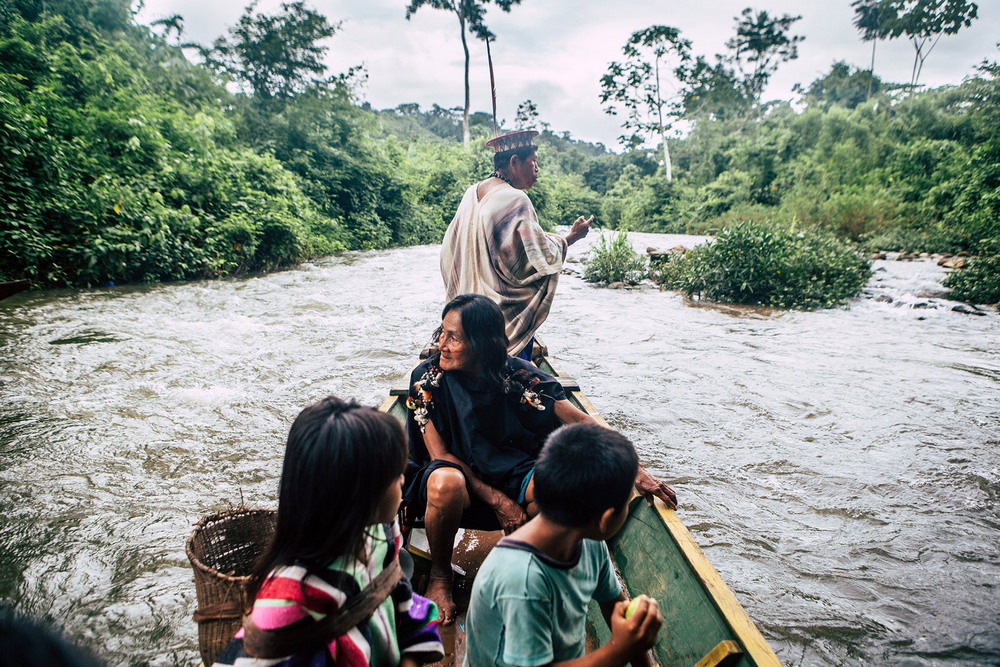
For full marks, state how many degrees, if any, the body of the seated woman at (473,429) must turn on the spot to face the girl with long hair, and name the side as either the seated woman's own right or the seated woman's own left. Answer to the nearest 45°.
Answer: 0° — they already face them

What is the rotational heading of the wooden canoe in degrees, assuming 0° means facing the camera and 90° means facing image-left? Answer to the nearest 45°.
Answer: approximately 180°

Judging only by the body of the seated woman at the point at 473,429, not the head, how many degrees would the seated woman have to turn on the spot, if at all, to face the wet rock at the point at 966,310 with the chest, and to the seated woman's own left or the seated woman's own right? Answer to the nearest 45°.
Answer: approximately 135° to the seated woman's own left

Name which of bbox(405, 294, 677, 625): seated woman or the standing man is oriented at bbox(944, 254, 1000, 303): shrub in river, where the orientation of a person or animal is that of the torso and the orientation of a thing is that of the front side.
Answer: the standing man

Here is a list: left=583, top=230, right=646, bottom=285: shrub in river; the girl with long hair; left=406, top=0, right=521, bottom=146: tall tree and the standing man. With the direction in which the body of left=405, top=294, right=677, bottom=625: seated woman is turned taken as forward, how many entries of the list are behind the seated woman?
3

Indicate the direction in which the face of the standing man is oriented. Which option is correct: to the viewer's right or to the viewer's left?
to the viewer's right

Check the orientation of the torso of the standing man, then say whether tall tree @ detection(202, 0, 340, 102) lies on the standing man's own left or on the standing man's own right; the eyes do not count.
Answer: on the standing man's own left

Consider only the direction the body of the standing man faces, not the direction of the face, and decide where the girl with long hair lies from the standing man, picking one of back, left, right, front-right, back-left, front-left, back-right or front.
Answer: back-right

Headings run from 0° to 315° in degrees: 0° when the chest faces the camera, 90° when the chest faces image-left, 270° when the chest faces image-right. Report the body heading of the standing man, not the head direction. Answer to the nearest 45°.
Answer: approximately 225°

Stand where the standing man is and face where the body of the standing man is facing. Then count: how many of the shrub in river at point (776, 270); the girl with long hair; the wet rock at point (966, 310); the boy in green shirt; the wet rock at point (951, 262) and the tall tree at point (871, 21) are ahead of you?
4

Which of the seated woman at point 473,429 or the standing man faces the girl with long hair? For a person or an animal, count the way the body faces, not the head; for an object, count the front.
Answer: the seated woman

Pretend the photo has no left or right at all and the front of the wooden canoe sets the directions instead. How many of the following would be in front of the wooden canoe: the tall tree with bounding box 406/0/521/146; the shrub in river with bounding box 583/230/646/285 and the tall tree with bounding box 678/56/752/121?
3

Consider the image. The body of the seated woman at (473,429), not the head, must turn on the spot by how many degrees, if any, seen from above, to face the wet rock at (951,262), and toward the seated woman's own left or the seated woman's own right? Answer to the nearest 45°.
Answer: approximately 135° to the seated woman's own left

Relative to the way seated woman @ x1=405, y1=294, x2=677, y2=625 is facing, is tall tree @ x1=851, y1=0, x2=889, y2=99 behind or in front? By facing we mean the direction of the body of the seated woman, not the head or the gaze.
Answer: behind
